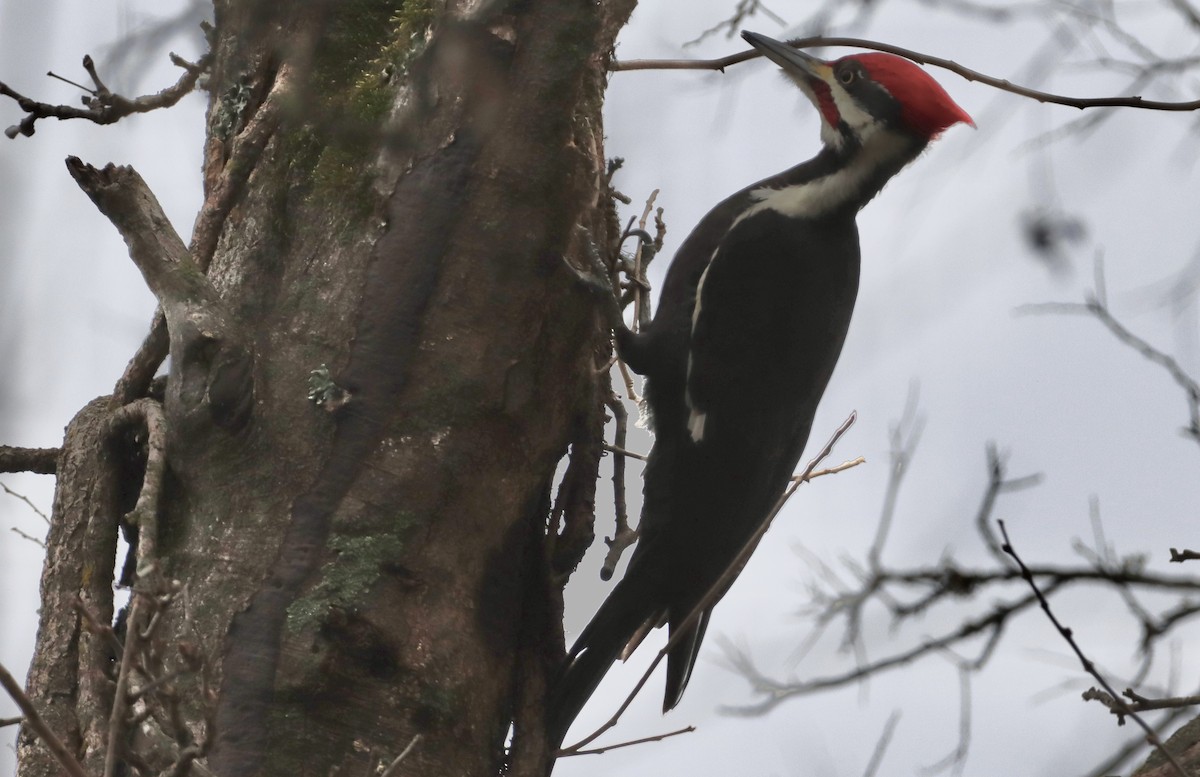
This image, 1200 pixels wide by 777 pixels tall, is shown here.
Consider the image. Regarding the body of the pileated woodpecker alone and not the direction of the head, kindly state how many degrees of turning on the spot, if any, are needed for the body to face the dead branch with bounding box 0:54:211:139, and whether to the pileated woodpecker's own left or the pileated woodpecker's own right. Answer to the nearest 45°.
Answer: approximately 45° to the pileated woodpecker's own left

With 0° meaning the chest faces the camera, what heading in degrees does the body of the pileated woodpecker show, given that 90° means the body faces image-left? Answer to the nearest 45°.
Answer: approximately 90°

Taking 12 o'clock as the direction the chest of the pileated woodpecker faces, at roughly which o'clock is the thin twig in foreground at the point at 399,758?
The thin twig in foreground is roughly at 10 o'clock from the pileated woodpecker.

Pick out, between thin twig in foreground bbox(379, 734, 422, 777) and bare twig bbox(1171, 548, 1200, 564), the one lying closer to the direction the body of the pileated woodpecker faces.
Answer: the thin twig in foreground
